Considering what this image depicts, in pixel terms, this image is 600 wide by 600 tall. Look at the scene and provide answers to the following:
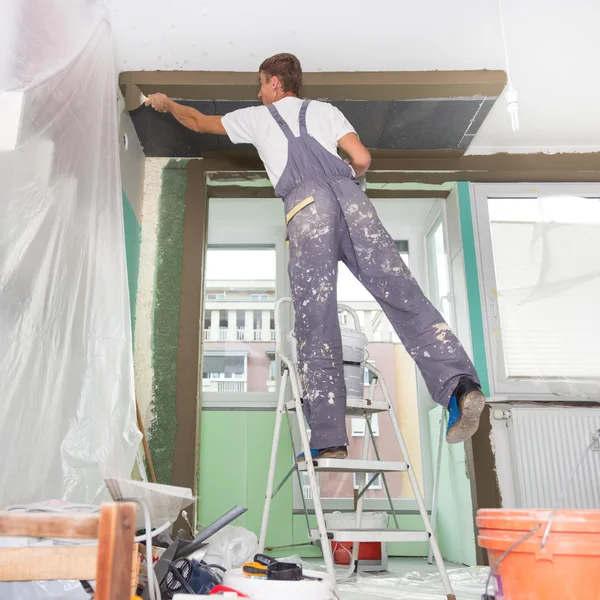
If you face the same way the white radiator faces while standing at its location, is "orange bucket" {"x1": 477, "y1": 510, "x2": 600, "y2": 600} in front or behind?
in front

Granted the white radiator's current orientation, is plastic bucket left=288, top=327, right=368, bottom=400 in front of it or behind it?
in front

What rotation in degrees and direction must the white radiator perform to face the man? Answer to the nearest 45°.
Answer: approximately 45° to its right

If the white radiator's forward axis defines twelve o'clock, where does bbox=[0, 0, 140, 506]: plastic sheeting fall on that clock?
The plastic sheeting is roughly at 1 o'clock from the white radiator.

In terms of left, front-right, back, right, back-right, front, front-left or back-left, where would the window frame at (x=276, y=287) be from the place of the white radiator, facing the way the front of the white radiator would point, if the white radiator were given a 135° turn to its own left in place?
back-left

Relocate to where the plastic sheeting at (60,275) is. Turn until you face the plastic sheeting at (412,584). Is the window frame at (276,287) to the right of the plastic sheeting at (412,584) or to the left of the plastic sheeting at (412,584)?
left

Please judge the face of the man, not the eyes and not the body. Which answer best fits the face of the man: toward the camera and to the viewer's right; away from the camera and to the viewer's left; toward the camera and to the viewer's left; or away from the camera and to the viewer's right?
away from the camera and to the viewer's left

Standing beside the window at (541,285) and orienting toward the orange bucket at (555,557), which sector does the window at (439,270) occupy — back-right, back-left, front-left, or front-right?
back-right
